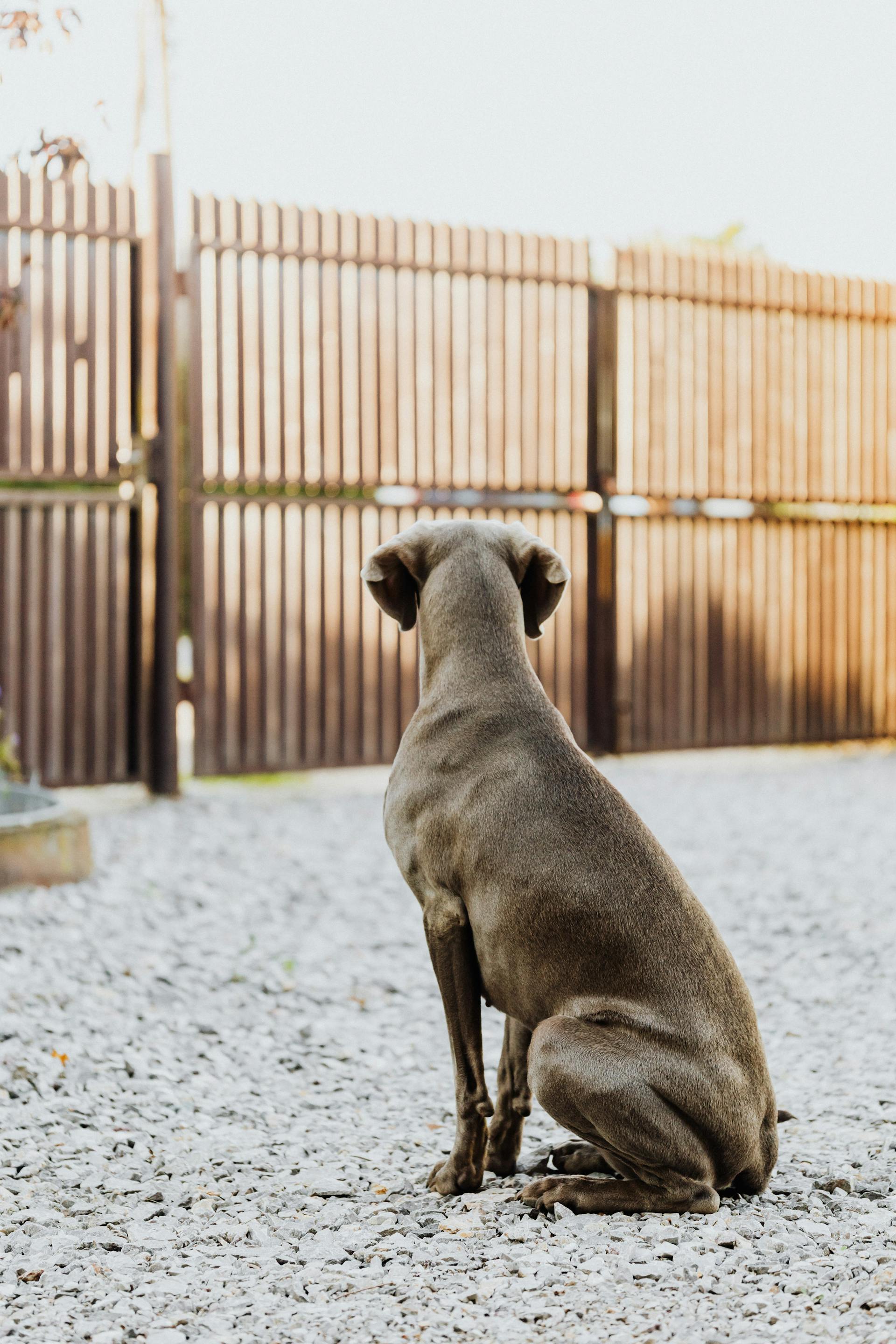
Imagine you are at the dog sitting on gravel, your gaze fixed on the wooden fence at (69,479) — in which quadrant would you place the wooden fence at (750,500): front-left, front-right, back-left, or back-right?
front-right

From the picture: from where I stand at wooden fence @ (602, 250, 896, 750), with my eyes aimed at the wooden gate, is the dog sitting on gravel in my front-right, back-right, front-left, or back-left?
front-left

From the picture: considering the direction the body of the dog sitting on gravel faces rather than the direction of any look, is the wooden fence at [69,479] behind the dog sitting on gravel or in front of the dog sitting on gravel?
in front

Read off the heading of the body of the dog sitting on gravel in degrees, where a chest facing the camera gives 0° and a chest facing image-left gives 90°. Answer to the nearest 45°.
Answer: approximately 135°

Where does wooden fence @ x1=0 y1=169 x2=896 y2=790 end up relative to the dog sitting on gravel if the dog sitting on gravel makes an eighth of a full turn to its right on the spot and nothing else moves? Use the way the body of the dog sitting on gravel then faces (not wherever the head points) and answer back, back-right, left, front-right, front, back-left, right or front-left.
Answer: front

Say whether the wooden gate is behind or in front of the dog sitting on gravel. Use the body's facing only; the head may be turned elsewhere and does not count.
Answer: in front

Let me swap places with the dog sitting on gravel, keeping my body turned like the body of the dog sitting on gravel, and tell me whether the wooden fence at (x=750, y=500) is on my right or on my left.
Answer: on my right
